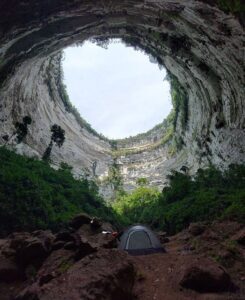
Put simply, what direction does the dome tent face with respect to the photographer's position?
facing the viewer

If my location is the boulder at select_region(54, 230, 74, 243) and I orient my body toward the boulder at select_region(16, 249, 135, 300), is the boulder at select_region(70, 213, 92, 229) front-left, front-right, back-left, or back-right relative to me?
back-left

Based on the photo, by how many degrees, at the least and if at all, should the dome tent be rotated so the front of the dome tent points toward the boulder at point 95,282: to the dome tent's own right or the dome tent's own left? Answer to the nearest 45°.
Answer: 0° — it already faces it

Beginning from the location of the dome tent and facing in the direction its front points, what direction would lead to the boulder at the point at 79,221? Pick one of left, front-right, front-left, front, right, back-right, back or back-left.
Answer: back-right

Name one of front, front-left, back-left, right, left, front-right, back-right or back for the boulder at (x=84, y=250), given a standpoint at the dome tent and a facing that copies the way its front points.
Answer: front-right

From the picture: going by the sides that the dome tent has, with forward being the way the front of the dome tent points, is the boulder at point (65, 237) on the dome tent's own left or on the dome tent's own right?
on the dome tent's own right

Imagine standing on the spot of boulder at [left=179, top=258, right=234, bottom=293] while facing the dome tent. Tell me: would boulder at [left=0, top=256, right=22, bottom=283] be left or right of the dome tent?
left
